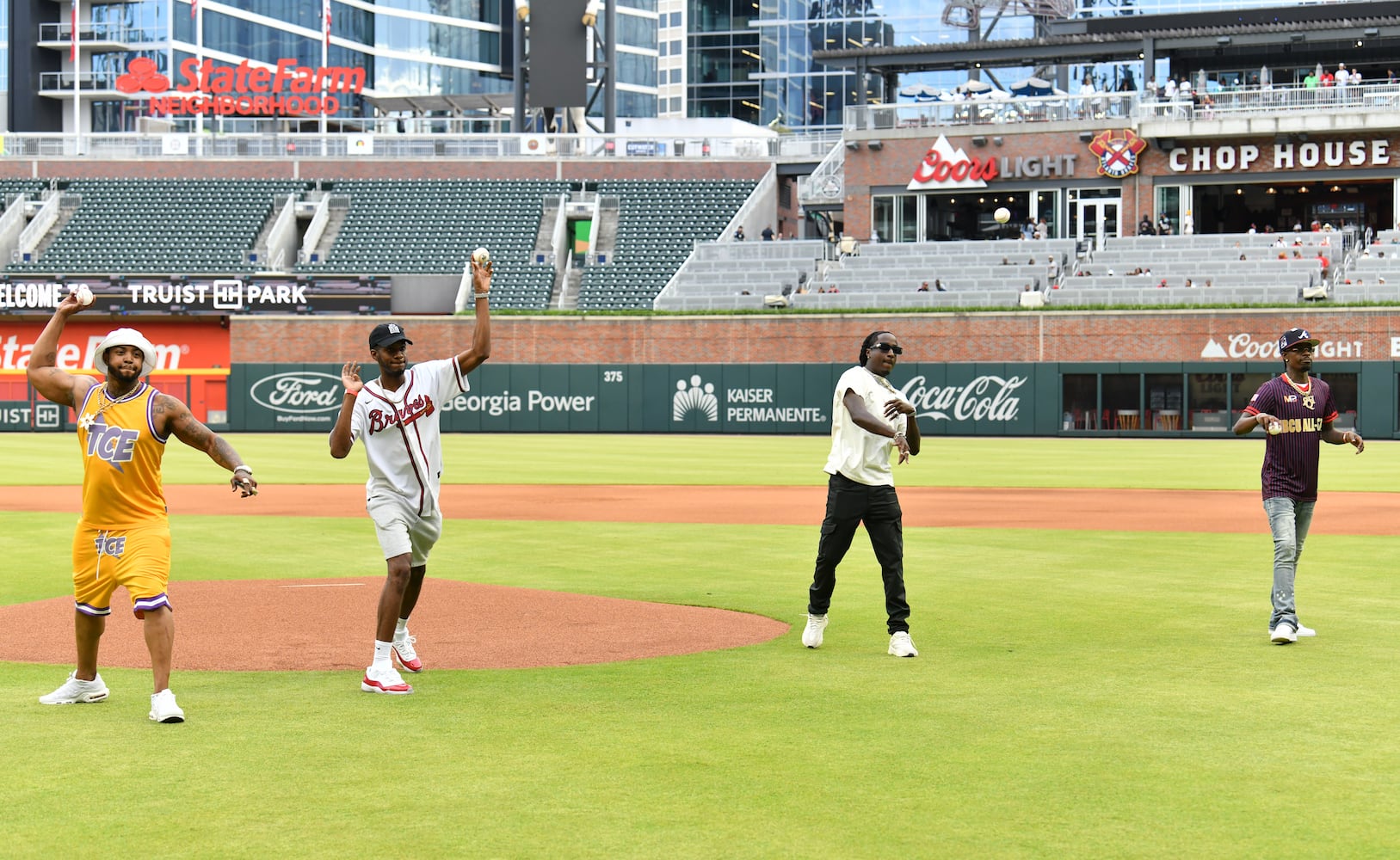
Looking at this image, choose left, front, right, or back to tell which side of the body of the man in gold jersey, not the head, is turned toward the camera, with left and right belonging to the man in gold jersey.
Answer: front

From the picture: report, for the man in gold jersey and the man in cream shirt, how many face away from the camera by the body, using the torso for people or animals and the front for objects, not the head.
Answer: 0

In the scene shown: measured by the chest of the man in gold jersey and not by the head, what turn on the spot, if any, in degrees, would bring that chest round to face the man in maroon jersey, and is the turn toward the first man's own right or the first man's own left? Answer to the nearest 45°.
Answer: approximately 90° to the first man's own left

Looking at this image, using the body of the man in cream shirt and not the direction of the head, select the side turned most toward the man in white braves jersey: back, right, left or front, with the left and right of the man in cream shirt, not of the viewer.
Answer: right

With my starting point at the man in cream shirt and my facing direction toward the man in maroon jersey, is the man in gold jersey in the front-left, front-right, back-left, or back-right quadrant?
back-right

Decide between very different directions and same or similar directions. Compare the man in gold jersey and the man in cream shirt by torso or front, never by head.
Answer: same or similar directions

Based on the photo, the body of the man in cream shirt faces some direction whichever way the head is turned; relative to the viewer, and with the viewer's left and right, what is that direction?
facing the viewer and to the right of the viewer
